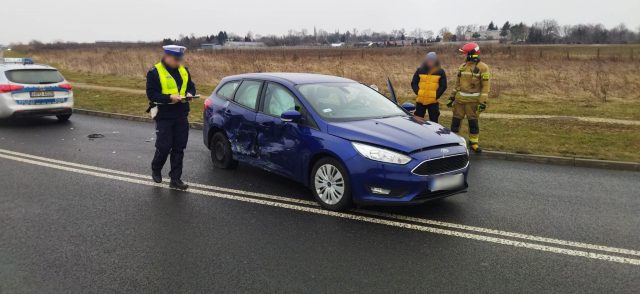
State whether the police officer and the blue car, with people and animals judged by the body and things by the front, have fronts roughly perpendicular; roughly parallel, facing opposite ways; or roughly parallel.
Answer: roughly parallel

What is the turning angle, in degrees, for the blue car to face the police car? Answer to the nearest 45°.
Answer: approximately 180°

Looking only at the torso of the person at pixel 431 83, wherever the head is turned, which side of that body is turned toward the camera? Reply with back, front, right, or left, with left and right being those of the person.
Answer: front

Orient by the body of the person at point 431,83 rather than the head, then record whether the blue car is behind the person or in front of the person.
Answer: in front

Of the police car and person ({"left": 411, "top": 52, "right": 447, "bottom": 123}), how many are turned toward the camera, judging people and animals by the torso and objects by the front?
1

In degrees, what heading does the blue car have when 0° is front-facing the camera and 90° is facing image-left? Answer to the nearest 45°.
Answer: approximately 315°

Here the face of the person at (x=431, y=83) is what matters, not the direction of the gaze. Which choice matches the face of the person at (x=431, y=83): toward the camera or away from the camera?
toward the camera

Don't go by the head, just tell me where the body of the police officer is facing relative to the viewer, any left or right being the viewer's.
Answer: facing the viewer and to the right of the viewer

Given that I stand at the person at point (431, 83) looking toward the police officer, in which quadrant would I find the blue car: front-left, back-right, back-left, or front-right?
front-left

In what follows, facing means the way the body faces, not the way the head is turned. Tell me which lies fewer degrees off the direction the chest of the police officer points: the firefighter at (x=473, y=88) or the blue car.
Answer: the blue car

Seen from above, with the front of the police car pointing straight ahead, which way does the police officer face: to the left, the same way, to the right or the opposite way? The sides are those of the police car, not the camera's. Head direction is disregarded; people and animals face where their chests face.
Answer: the opposite way

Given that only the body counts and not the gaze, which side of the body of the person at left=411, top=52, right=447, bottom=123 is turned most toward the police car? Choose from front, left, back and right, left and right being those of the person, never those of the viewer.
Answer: right

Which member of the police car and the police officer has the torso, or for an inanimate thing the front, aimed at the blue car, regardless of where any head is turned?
the police officer

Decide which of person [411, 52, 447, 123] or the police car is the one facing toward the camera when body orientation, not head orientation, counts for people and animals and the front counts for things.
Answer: the person

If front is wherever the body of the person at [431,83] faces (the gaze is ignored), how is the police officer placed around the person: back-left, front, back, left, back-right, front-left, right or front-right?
front-right

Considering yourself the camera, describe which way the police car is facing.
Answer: facing away from the viewer and to the left of the viewer
